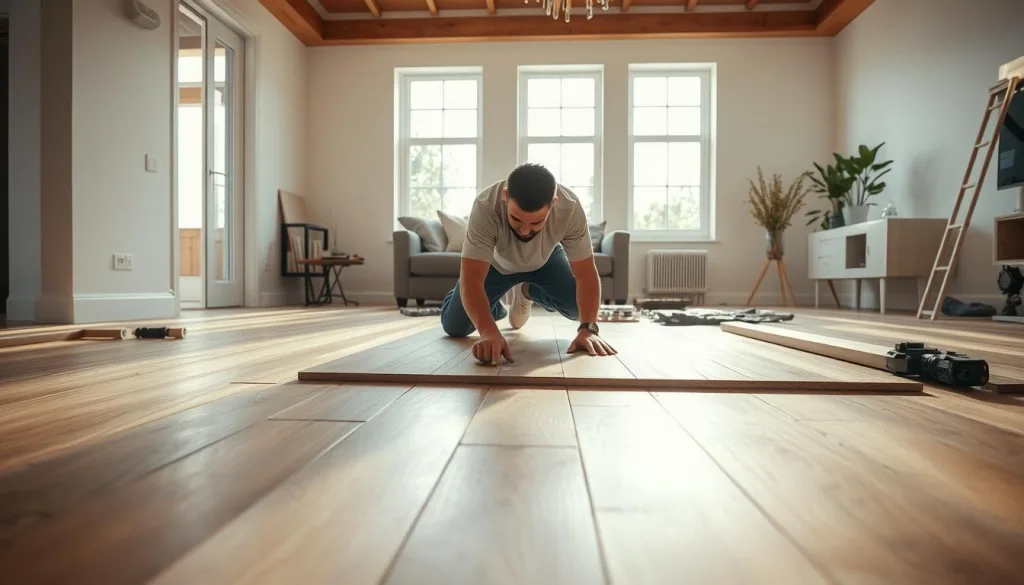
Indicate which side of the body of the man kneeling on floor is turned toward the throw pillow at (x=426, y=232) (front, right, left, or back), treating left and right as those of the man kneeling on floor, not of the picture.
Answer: back

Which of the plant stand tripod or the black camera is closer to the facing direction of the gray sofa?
the black camera

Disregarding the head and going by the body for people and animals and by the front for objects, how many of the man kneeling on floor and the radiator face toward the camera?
2

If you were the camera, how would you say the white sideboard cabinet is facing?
facing the viewer and to the left of the viewer

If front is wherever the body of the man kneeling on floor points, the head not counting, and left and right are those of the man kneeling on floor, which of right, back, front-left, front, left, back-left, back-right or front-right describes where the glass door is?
back-right

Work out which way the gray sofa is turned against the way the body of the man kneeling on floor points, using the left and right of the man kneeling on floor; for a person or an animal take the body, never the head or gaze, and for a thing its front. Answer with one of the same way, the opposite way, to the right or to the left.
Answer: the same way

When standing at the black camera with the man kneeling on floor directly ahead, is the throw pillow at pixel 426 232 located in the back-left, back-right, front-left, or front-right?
front-right

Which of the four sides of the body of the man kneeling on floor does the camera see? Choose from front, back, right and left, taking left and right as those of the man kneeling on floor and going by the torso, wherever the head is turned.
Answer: front

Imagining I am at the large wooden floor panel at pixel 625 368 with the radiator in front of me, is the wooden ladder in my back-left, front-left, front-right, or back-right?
front-right

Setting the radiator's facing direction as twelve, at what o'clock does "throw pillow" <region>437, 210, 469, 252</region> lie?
The throw pillow is roughly at 2 o'clock from the radiator.

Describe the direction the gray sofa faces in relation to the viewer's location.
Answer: facing the viewer

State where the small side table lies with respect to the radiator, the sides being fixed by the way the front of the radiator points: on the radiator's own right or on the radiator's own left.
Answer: on the radiator's own right

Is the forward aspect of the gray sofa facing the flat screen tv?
no

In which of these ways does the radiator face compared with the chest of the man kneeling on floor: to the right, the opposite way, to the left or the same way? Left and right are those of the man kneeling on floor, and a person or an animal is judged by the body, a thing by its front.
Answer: the same way

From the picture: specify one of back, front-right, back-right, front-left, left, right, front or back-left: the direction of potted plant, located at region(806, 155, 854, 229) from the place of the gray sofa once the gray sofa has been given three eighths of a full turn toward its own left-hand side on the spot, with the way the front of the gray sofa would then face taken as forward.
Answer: front-right

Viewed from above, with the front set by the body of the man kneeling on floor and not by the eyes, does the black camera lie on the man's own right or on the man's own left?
on the man's own left
